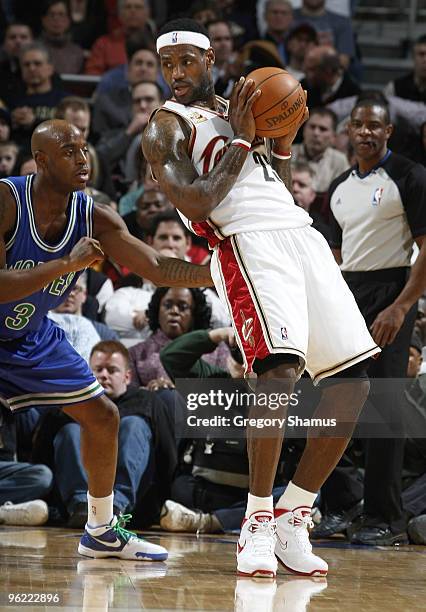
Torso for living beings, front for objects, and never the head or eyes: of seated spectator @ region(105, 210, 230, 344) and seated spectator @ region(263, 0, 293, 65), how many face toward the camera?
2

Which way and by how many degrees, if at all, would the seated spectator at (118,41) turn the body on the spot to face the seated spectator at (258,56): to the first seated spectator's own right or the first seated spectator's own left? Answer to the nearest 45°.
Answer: approximately 45° to the first seated spectator's own left

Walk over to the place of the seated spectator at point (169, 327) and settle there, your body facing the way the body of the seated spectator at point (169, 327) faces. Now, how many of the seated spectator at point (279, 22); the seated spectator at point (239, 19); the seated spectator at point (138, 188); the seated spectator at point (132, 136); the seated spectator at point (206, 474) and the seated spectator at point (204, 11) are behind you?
5

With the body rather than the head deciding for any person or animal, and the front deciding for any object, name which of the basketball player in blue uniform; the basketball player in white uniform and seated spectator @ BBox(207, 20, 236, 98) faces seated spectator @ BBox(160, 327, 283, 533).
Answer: seated spectator @ BBox(207, 20, 236, 98)

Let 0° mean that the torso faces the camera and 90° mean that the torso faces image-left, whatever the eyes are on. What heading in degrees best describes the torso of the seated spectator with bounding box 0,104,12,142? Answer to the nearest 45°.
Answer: approximately 0°

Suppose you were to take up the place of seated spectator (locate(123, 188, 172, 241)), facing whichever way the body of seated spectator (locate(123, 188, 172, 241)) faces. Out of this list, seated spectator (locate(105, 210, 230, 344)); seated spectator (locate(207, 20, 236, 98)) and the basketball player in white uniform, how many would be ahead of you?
2

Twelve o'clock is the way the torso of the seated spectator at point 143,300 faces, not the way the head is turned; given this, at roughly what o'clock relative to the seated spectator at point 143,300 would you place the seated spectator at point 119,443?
the seated spectator at point 119,443 is roughly at 12 o'clock from the seated spectator at point 143,300.
